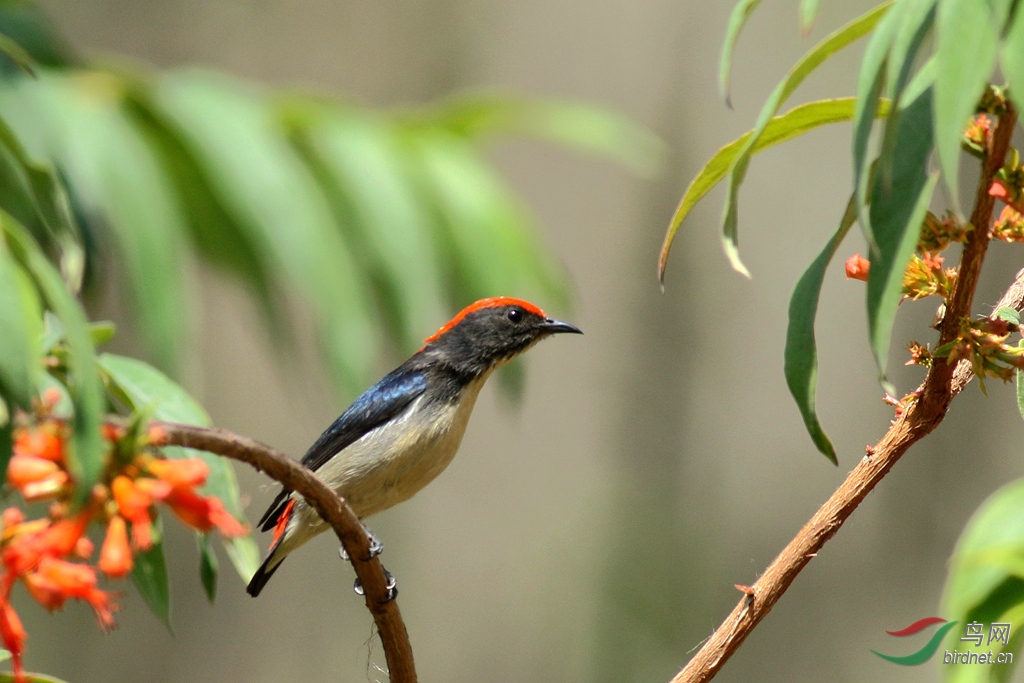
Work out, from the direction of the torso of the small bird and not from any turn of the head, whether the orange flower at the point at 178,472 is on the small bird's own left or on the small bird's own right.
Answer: on the small bird's own right

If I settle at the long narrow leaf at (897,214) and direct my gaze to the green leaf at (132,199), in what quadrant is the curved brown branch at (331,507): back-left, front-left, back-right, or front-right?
front-left

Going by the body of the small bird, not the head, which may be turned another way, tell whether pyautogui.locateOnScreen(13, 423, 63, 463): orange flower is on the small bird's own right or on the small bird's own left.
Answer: on the small bird's own right

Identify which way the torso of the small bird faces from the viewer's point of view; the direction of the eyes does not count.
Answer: to the viewer's right
